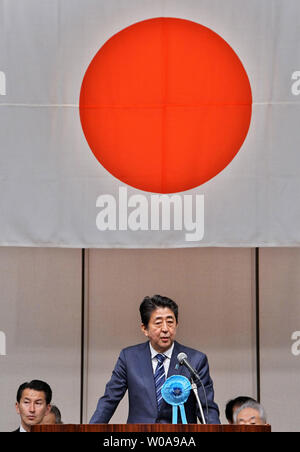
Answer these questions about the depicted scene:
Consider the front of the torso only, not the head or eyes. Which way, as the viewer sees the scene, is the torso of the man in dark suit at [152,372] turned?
toward the camera

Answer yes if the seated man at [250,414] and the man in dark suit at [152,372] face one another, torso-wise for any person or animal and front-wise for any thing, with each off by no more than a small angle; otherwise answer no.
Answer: no

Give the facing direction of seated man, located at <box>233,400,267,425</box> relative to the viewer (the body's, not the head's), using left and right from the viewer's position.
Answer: facing the viewer and to the left of the viewer

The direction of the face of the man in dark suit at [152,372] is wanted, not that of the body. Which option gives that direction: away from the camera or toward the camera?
toward the camera

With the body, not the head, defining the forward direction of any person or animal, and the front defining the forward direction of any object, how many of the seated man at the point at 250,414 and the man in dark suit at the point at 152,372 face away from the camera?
0

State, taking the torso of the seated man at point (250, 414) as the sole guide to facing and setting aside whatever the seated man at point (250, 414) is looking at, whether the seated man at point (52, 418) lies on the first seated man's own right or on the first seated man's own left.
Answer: on the first seated man's own right

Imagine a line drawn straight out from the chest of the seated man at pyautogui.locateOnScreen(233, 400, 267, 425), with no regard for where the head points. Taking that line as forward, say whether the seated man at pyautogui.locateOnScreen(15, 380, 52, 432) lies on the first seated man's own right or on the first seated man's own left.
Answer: on the first seated man's own right

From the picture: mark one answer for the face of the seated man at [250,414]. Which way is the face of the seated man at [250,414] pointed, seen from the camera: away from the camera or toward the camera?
toward the camera

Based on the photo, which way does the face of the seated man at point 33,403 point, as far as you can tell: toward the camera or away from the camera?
toward the camera
